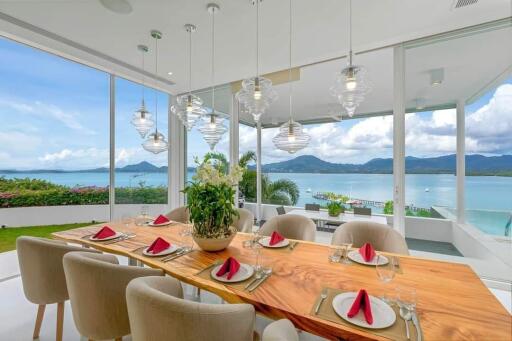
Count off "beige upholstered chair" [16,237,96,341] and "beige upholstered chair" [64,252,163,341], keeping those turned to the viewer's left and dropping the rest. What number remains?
0

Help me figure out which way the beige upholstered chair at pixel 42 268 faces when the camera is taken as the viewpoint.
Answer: facing away from the viewer and to the right of the viewer

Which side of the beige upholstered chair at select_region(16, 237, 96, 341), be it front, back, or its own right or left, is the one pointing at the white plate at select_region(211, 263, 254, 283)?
right

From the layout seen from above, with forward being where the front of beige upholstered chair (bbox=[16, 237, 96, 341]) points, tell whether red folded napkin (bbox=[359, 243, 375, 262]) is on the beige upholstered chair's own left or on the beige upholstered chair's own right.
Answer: on the beige upholstered chair's own right

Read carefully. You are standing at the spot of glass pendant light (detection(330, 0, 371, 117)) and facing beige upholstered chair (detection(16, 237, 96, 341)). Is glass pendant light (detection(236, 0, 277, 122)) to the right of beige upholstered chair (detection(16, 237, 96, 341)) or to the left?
right

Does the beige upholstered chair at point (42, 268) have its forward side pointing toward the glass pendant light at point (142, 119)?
yes

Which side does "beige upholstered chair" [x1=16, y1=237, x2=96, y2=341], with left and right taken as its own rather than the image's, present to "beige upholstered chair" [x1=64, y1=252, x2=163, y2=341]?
right

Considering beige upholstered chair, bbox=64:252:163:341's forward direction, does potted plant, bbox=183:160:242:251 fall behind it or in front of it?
in front

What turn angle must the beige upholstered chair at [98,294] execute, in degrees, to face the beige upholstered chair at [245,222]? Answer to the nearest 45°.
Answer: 0° — it already faces it

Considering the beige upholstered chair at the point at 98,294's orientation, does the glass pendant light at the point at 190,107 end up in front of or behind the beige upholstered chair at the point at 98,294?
in front

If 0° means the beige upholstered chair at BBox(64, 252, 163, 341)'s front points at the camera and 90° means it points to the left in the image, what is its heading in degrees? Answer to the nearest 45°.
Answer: approximately 225°

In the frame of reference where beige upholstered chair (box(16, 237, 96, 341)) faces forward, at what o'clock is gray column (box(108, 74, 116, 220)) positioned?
The gray column is roughly at 11 o'clock from the beige upholstered chair.
